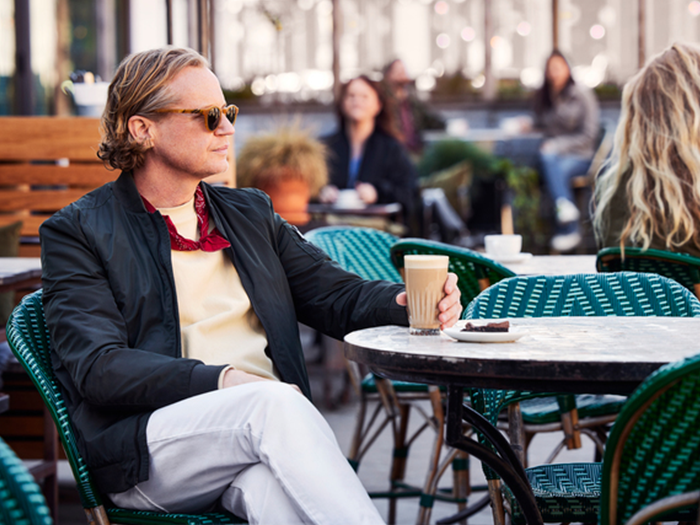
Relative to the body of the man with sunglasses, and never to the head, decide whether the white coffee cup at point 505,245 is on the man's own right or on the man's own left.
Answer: on the man's own left

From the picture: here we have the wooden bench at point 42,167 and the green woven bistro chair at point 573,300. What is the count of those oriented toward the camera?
2

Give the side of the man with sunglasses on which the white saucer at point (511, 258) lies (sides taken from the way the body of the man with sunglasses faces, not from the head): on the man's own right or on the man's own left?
on the man's own left

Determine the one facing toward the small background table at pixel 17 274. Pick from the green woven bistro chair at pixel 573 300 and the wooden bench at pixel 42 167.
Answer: the wooden bench

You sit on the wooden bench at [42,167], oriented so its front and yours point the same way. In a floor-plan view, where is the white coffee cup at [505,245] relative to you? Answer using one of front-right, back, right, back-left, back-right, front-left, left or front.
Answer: front-left

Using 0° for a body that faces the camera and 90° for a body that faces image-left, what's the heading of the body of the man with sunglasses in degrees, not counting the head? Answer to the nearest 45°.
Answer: approximately 315°

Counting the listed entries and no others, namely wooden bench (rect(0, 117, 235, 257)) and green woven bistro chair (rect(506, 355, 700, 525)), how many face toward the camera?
1

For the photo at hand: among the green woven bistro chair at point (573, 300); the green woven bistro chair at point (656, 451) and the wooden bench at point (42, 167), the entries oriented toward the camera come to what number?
2

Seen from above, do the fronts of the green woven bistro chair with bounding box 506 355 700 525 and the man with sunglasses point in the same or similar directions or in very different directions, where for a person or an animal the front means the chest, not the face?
very different directions

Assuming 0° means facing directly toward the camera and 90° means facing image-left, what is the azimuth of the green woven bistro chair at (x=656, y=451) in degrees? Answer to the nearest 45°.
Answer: approximately 135°

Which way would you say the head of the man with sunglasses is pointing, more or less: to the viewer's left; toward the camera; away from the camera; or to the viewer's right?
to the viewer's right
